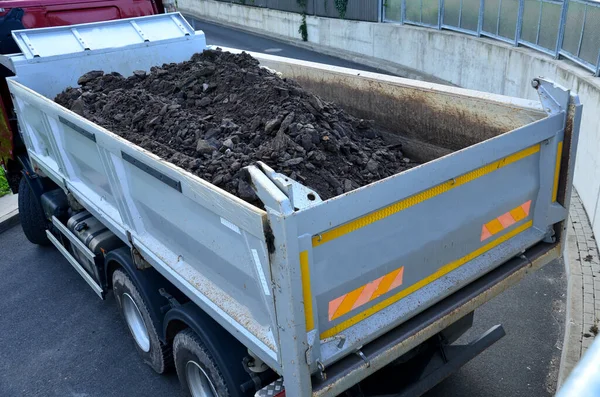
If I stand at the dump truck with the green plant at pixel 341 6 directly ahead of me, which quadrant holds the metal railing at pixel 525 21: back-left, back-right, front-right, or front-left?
front-right

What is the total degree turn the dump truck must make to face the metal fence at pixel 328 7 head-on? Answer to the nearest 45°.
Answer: approximately 45° to its right

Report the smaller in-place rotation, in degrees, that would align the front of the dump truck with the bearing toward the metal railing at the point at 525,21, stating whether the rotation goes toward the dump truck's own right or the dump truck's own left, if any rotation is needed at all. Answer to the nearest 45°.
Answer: approximately 90° to the dump truck's own right

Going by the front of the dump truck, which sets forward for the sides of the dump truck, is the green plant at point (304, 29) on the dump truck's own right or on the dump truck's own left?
on the dump truck's own right

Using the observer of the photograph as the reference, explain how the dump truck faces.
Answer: facing away from the viewer and to the left of the viewer

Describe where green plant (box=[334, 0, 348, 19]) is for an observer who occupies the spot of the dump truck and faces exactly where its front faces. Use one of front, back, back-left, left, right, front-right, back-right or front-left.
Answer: front-right

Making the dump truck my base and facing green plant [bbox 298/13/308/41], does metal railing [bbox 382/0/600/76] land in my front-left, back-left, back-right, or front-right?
front-right
